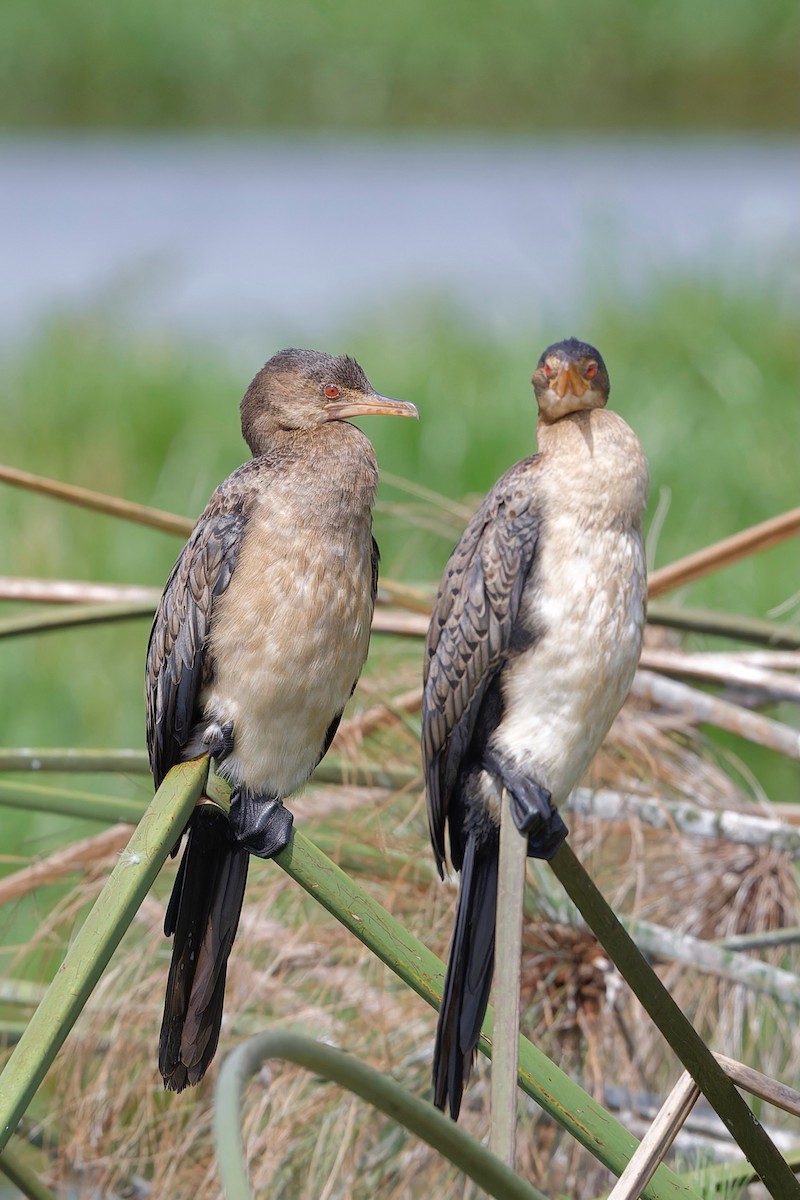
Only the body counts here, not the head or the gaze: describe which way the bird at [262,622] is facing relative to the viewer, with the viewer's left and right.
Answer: facing the viewer and to the right of the viewer

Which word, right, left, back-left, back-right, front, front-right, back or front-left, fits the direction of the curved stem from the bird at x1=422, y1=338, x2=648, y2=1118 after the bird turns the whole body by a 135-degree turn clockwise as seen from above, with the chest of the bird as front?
left

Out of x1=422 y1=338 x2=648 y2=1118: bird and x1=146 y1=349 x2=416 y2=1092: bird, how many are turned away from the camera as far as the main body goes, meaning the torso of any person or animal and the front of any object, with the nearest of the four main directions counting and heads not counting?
0

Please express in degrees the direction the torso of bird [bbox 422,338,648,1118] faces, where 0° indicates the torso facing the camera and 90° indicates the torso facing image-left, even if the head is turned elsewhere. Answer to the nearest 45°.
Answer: approximately 315°
